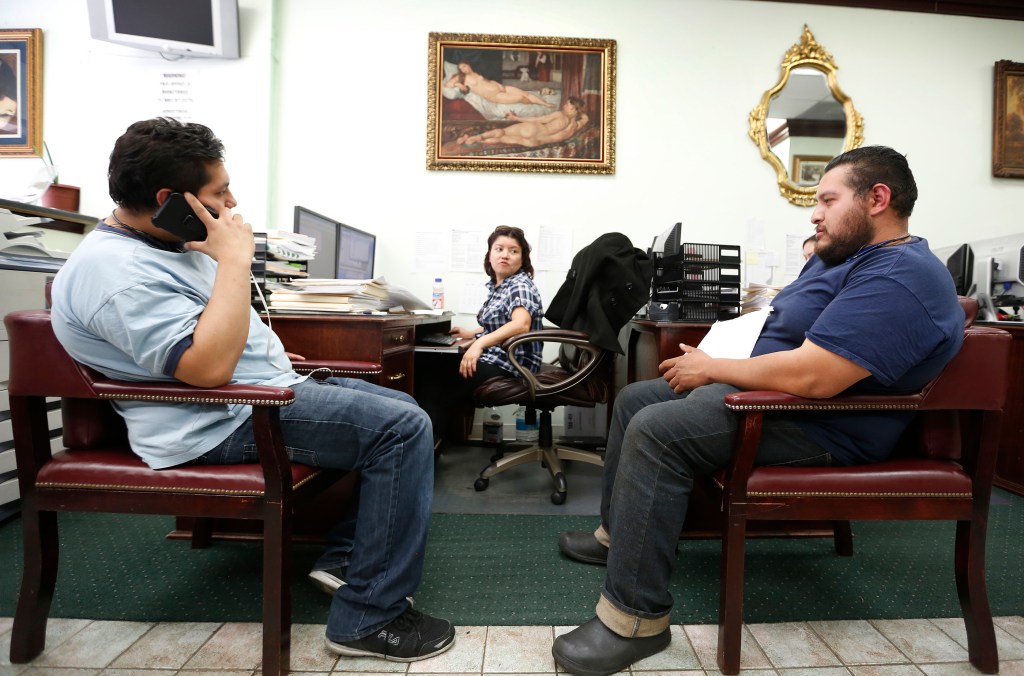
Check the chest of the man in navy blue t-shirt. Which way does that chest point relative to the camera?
to the viewer's left

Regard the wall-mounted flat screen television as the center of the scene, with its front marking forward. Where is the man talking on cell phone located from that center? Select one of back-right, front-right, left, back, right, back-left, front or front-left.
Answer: front-right

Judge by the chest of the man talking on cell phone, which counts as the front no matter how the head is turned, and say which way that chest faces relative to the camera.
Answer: to the viewer's right

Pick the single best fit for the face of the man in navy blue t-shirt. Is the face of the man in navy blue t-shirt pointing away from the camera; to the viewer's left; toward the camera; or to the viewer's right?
to the viewer's left

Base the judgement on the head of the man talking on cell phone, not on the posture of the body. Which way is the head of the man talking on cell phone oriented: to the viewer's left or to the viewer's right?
to the viewer's right

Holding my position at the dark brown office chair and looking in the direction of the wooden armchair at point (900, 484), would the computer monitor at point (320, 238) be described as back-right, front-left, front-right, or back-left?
back-right

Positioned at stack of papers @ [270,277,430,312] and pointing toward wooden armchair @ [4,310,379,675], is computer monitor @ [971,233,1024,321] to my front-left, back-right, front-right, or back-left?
back-left

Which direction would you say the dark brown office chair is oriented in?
to the viewer's left

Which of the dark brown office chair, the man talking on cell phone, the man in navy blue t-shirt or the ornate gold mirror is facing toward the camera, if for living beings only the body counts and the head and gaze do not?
the ornate gold mirror
